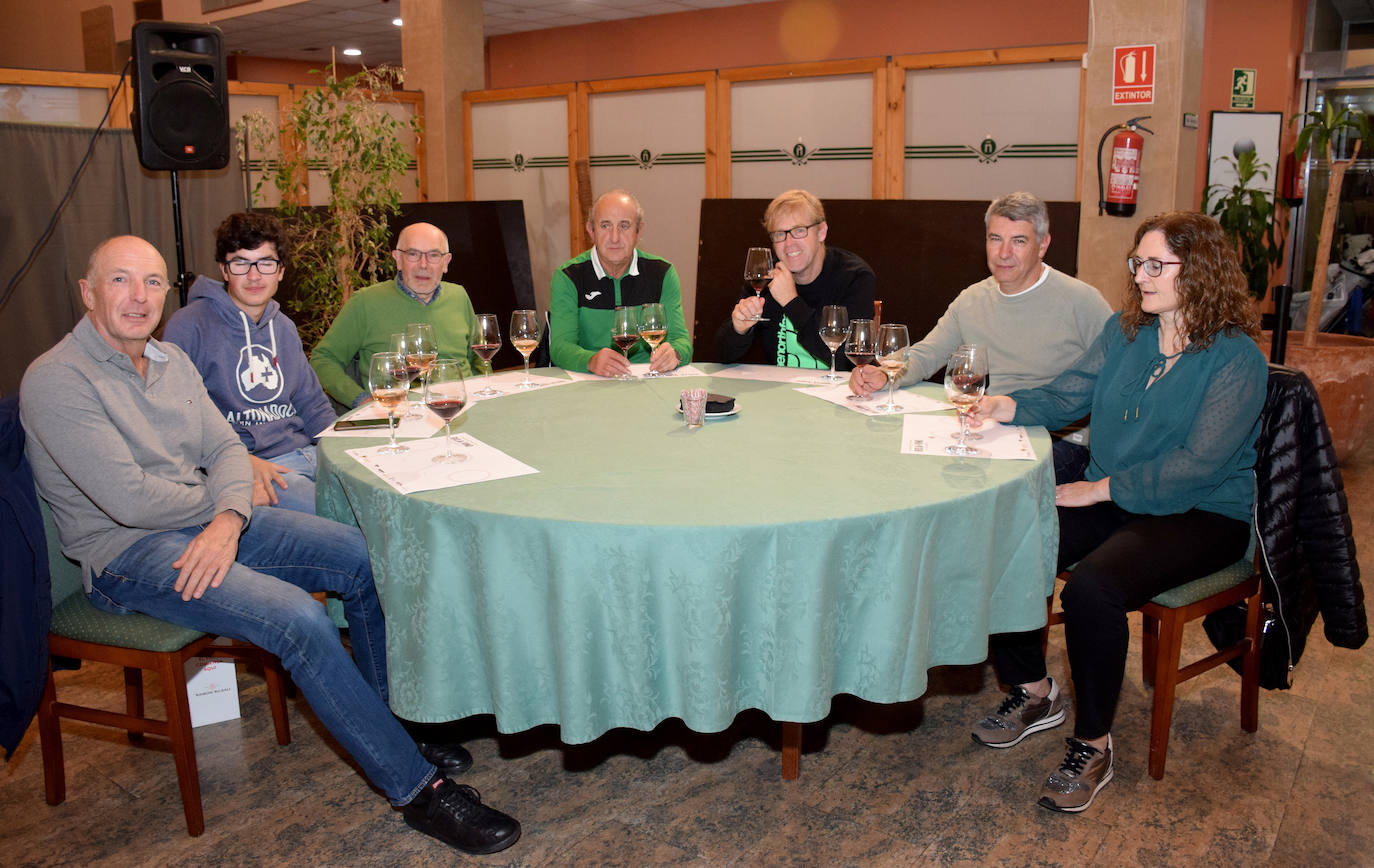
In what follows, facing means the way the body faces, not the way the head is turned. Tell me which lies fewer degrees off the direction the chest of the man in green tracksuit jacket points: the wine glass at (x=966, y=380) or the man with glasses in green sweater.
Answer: the wine glass

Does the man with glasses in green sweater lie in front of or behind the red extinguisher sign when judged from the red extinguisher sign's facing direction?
in front

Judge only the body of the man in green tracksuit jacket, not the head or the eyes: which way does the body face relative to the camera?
toward the camera

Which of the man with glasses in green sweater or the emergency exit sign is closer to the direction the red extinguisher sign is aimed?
the man with glasses in green sweater

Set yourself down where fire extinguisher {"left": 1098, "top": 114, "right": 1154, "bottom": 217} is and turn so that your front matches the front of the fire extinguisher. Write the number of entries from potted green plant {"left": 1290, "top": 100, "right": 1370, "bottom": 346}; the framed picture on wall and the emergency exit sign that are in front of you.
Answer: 0

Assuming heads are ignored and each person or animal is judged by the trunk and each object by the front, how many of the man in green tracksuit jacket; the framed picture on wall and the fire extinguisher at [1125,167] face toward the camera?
3

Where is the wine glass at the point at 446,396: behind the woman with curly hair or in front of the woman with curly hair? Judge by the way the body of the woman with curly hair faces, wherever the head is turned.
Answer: in front

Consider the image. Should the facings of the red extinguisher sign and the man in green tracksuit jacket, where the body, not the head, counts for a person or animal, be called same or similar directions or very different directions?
same or similar directions

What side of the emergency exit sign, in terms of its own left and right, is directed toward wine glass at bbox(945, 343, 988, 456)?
front

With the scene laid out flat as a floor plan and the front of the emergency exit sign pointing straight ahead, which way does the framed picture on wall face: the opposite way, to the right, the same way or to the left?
the same way

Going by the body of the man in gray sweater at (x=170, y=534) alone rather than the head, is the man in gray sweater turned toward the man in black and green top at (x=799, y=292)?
no

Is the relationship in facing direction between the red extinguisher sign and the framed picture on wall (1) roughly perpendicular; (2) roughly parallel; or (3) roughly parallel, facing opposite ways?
roughly parallel

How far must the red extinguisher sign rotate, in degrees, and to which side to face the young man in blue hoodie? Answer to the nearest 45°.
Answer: approximately 45° to its right

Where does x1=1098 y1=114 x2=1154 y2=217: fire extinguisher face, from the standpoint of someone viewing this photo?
facing the viewer

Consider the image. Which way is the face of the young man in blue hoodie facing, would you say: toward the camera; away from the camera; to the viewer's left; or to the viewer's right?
toward the camera

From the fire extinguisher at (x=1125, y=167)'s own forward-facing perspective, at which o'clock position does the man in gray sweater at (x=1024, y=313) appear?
The man in gray sweater is roughly at 12 o'clock from the fire extinguisher.
